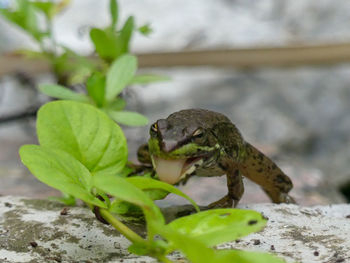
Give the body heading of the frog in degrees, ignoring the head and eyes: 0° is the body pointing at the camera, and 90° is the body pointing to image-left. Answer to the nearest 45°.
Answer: approximately 45°

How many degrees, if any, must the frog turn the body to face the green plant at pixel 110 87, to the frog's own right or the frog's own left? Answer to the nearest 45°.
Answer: approximately 90° to the frog's own right

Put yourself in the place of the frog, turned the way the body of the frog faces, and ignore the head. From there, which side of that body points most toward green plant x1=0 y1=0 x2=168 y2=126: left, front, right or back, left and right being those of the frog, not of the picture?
right
